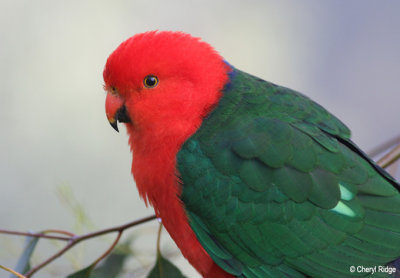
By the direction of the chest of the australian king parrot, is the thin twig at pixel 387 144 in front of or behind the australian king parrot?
behind

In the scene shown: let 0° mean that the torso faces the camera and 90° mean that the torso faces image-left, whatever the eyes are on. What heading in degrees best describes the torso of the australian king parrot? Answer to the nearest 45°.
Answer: approximately 90°
